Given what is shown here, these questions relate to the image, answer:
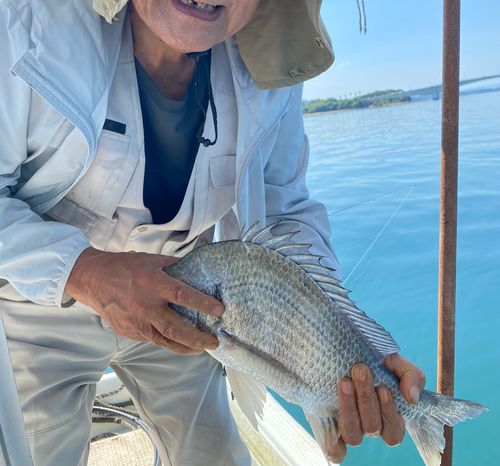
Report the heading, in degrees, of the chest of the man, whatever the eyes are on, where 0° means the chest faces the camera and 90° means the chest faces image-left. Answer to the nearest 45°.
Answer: approximately 0°

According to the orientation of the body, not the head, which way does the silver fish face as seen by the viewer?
to the viewer's left
